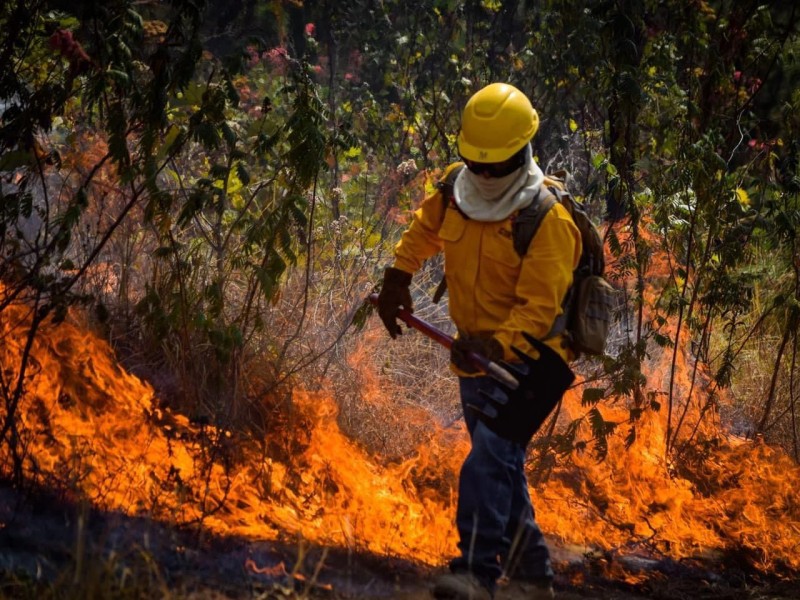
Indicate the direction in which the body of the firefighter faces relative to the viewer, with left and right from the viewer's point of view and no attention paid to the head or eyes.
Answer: facing the viewer and to the left of the viewer
